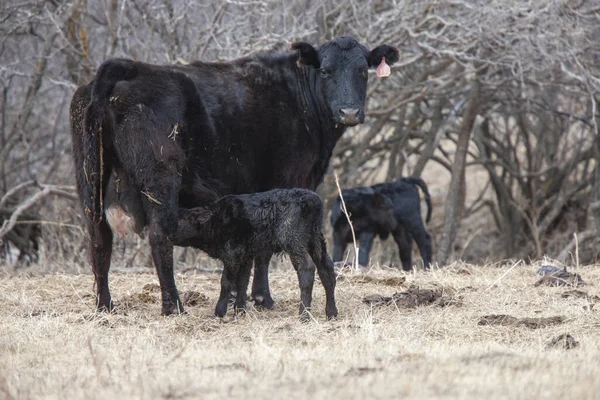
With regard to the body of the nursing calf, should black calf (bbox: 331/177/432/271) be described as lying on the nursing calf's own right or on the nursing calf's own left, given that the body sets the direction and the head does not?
on the nursing calf's own right

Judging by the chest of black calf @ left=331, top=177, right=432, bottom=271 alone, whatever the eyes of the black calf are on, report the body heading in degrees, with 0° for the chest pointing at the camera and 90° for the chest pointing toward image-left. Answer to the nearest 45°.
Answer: approximately 90°

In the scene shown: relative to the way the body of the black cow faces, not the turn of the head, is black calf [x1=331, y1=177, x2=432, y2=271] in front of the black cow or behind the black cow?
in front

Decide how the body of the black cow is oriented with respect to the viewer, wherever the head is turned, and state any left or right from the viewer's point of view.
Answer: facing away from the viewer and to the right of the viewer

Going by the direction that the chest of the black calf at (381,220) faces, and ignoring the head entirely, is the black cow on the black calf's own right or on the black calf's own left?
on the black calf's own left

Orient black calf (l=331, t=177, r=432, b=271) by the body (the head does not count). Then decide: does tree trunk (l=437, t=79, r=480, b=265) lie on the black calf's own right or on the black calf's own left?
on the black calf's own right

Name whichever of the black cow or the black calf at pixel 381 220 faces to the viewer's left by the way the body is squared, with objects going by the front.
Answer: the black calf

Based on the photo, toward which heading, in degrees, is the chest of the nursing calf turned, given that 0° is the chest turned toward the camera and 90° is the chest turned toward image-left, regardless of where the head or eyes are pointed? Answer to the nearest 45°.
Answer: approximately 90°

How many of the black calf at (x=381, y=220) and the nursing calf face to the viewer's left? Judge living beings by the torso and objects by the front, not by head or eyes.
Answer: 2

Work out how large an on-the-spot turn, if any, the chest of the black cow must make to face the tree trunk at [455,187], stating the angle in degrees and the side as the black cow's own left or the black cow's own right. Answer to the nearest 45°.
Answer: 0° — it already faces it
